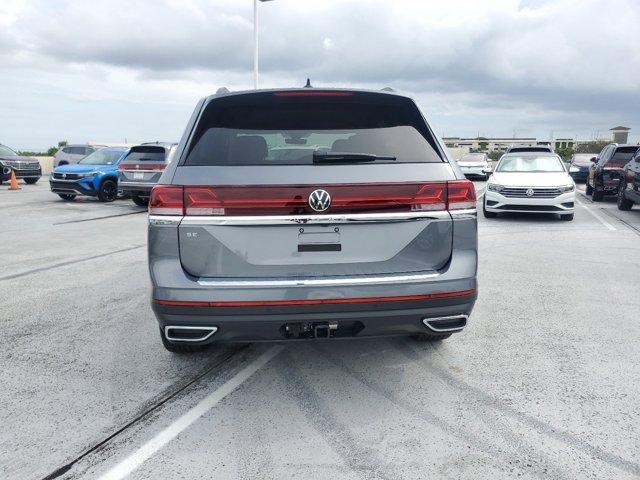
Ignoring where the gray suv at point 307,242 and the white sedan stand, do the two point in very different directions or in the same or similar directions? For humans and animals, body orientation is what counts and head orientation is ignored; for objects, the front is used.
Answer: very different directions

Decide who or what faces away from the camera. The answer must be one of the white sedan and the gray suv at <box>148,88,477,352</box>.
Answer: the gray suv

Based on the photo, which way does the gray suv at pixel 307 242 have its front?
away from the camera

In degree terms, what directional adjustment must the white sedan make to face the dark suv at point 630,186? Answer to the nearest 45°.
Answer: approximately 135° to its left

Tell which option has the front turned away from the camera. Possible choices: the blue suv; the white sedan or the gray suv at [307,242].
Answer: the gray suv

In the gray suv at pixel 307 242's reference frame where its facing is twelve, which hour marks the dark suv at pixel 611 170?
The dark suv is roughly at 1 o'clock from the gray suv.

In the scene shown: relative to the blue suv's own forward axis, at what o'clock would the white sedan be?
The white sedan is roughly at 9 o'clock from the blue suv.

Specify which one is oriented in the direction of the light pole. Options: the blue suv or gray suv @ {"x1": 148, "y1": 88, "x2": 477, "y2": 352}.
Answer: the gray suv

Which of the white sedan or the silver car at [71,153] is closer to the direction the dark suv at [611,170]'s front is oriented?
the silver car
